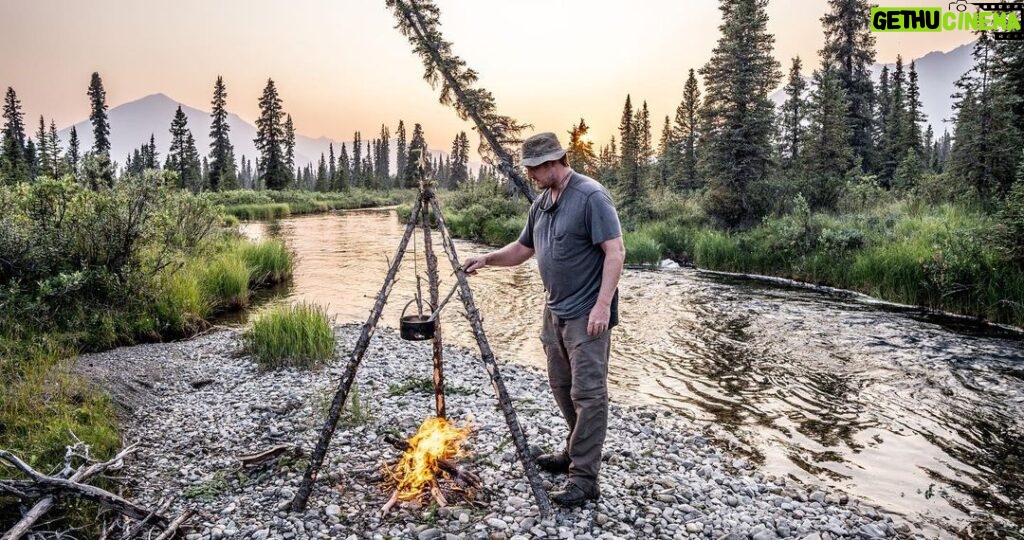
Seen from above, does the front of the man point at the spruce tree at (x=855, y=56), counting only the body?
no

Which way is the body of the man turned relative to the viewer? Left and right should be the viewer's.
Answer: facing the viewer and to the left of the viewer

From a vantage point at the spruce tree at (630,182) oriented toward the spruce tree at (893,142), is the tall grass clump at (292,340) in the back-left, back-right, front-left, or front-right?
back-right

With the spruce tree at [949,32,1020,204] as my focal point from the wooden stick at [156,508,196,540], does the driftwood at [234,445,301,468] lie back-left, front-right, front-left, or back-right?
front-left

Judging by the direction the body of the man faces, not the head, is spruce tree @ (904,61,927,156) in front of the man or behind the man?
behind

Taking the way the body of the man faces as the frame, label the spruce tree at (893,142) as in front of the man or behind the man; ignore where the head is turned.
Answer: behind

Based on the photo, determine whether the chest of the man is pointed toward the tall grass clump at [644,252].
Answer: no

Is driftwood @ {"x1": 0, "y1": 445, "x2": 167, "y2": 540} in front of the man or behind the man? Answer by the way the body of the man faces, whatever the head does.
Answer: in front

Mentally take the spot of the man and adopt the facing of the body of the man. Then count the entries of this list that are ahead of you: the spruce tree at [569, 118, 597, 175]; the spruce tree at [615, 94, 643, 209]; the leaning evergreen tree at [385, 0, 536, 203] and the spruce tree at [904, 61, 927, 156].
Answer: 0

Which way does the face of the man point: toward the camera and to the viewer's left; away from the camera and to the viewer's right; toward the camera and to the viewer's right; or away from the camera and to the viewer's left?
toward the camera and to the viewer's left

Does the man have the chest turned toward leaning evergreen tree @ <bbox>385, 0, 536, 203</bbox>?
no

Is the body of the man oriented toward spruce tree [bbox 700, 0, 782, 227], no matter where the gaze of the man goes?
no
